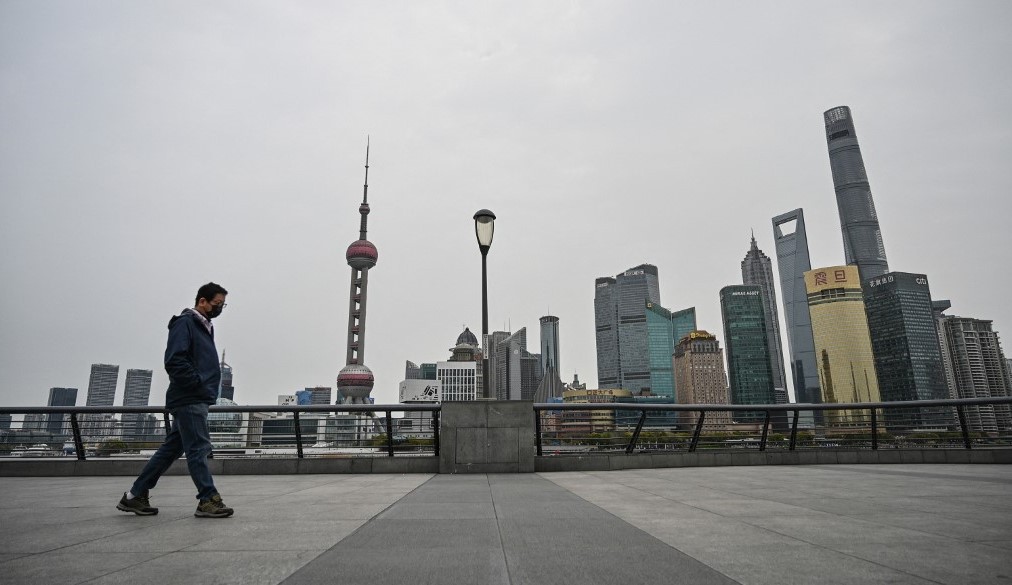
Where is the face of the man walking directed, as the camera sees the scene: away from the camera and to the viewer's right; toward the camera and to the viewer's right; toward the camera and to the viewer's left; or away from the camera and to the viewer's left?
toward the camera and to the viewer's right

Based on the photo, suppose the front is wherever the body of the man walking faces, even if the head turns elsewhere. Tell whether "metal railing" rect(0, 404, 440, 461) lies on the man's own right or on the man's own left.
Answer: on the man's own left

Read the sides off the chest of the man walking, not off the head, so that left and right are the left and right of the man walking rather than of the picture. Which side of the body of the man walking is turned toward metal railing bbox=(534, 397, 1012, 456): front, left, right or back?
front

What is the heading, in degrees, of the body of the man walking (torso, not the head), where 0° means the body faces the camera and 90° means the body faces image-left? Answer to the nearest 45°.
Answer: approximately 270°
